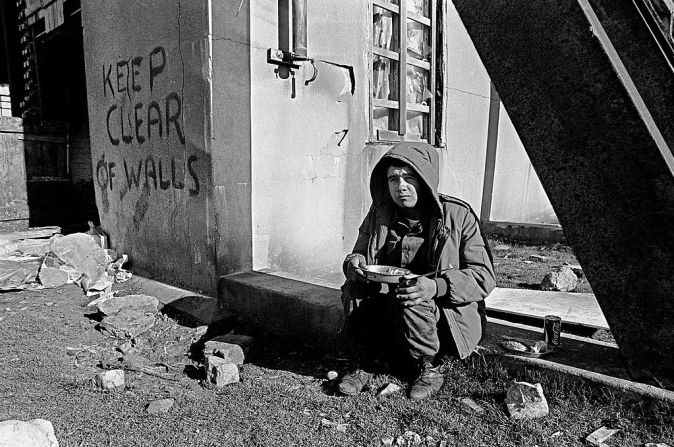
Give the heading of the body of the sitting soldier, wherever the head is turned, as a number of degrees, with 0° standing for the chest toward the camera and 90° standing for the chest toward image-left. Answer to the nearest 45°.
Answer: approximately 45°

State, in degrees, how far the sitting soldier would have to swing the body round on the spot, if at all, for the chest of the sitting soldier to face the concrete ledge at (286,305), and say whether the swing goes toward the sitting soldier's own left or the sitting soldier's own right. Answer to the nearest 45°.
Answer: approximately 90° to the sitting soldier's own right

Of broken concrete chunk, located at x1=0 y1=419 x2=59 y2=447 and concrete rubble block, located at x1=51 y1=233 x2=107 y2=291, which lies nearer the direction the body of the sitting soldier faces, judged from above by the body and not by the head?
the broken concrete chunk

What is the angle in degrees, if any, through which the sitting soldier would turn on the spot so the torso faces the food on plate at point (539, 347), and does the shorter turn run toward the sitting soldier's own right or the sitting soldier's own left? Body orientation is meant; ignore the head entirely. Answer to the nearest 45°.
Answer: approximately 135° to the sitting soldier's own left

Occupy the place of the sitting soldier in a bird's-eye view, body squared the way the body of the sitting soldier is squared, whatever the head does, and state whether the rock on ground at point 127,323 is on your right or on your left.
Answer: on your right

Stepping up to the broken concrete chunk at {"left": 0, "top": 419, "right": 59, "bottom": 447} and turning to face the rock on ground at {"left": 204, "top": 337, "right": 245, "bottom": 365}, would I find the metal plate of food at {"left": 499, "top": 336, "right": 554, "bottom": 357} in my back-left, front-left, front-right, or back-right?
front-right

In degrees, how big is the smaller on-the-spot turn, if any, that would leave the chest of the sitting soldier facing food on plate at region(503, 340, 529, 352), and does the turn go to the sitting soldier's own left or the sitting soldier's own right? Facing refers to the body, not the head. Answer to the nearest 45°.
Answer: approximately 135° to the sitting soldier's own left

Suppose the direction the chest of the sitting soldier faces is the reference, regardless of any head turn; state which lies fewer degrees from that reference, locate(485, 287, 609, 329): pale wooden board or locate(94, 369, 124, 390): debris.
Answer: the debris

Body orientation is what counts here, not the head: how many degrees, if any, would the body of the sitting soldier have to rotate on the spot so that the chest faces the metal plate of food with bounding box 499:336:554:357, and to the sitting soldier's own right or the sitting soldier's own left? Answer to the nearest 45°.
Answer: approximately 135° to the sitting soldier's own left

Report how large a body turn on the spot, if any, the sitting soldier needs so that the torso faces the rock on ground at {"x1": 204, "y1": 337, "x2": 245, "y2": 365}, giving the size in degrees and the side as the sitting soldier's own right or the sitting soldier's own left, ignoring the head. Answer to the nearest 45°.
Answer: approximately 45° to the sitting soldier's own right

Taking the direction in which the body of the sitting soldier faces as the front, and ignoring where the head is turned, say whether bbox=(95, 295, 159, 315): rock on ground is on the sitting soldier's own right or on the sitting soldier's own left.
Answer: on the sitting soldier's own right
